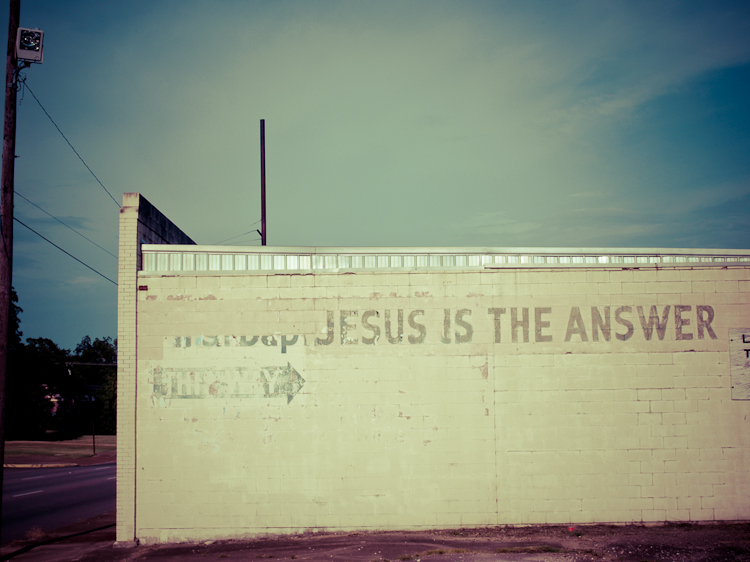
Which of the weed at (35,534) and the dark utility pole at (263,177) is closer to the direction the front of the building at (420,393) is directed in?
the weed

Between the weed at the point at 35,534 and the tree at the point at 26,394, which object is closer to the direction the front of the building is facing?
the weed
